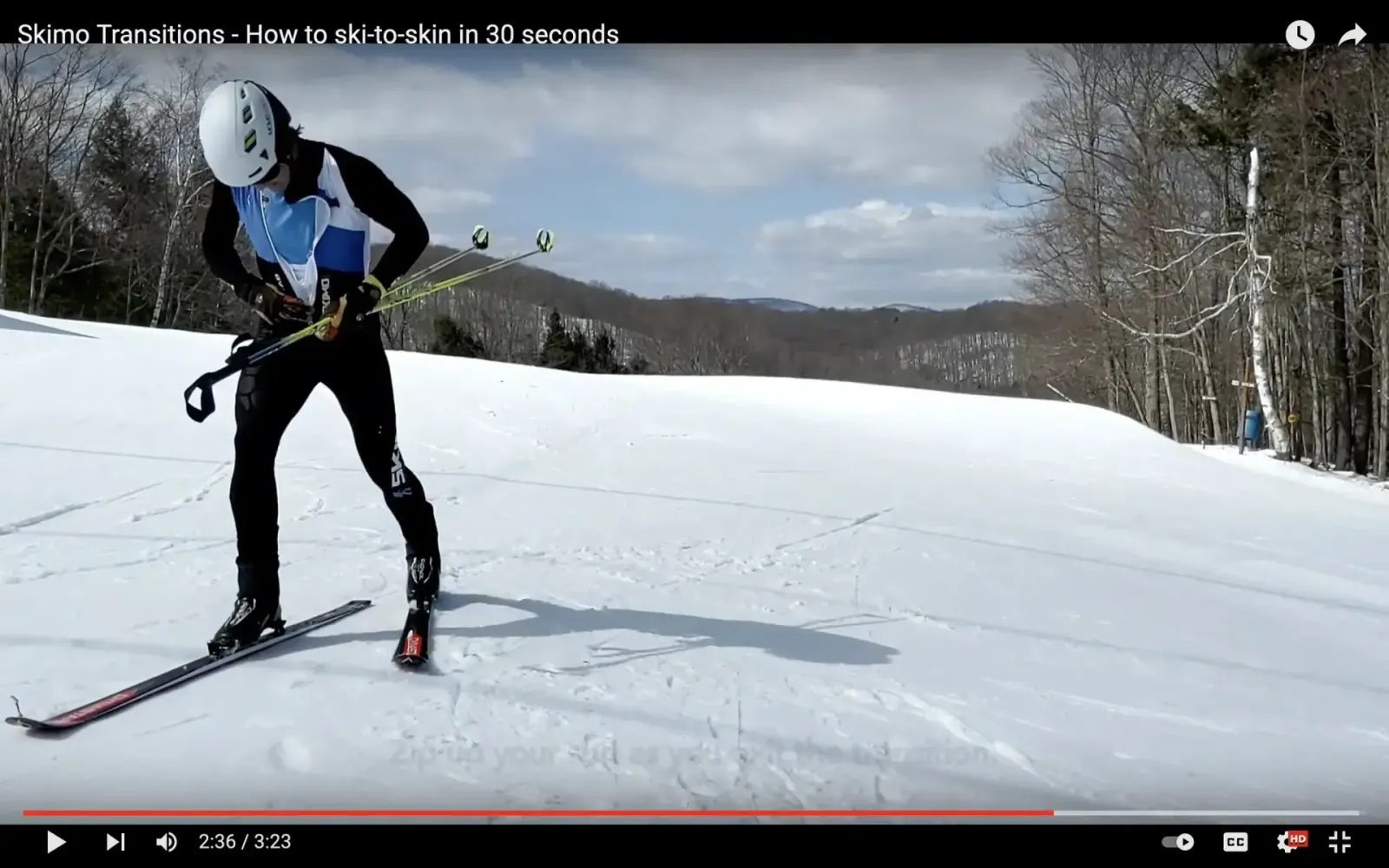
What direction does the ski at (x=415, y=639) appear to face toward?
toward the camera

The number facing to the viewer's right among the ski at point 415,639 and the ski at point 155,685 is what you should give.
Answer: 0

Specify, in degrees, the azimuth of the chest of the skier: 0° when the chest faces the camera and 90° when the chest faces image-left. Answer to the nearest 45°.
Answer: approximately 45°

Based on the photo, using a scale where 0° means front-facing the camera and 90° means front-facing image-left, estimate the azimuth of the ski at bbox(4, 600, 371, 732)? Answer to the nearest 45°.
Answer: approximately 45°
